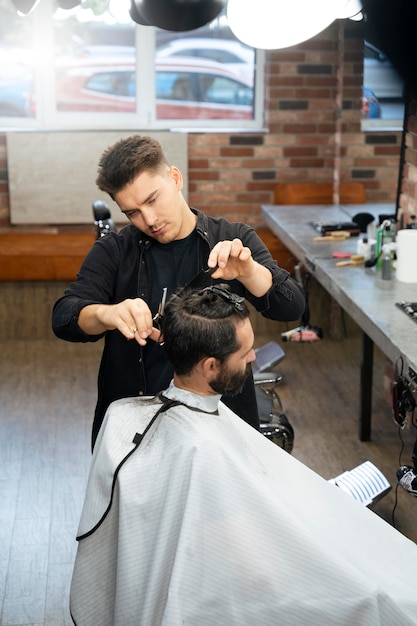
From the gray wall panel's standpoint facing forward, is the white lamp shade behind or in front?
in front

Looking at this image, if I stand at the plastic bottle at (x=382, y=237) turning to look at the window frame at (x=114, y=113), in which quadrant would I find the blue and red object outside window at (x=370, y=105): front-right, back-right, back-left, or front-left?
front-right

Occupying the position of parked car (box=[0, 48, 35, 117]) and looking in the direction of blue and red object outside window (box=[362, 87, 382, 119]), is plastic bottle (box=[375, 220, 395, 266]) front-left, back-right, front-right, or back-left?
front-right

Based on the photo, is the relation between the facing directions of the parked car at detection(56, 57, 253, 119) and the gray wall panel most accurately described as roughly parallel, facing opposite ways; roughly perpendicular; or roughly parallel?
roughly perpendicular
